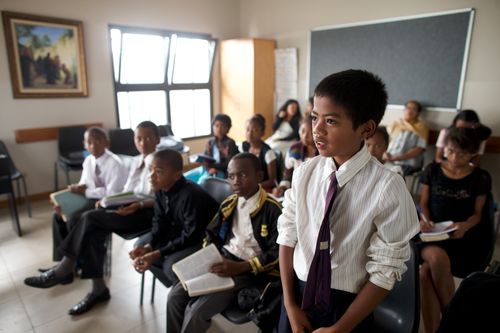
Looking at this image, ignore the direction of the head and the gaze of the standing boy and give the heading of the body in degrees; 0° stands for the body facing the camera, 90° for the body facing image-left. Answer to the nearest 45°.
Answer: approximately 45°

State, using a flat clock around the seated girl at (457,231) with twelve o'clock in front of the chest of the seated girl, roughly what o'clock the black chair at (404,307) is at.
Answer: The black chair is roughly at 11 o'clock from the seated girl.

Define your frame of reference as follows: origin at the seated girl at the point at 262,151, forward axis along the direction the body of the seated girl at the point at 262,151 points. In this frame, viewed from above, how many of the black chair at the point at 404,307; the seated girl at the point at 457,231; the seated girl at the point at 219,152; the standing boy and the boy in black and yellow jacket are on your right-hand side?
1
